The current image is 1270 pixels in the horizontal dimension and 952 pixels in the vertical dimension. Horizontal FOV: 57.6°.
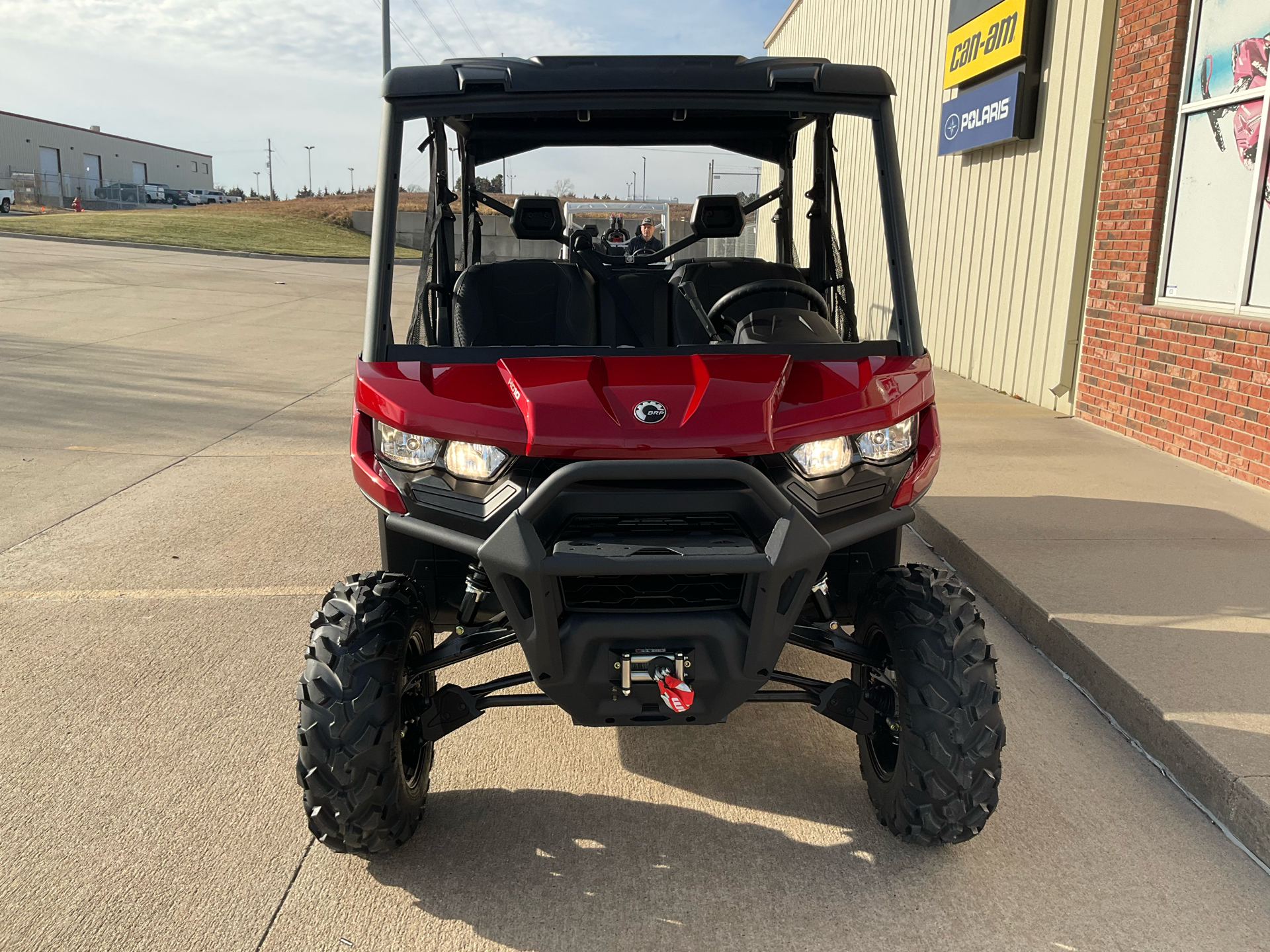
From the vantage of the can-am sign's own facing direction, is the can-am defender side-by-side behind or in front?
in front

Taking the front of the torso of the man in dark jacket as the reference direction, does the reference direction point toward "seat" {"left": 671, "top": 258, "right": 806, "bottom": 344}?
yes

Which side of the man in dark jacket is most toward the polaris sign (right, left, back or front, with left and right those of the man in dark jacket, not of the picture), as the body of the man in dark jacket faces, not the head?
left

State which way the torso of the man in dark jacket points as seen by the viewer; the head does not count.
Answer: toward the camera

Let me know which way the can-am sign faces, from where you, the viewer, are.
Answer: facing the viewer and to the left of the viewer

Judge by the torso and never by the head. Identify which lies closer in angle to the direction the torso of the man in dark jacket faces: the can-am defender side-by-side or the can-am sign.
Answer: the can-am defender side-by-side

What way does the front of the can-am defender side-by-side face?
toward the camera

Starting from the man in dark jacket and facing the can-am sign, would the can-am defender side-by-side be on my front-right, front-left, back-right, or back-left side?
front-right

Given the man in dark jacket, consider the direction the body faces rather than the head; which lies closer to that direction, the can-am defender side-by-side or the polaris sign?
the can-am defender side-by-side

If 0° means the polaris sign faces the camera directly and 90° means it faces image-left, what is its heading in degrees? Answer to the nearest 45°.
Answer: approximately 45°

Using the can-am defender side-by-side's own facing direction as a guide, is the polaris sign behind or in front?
behind

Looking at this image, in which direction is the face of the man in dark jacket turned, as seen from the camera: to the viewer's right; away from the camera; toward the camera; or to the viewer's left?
toward the camera

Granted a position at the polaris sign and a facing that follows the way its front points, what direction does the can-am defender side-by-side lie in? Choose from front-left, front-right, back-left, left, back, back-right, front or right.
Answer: front-left

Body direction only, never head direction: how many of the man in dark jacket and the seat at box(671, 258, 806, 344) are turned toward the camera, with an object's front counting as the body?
2
